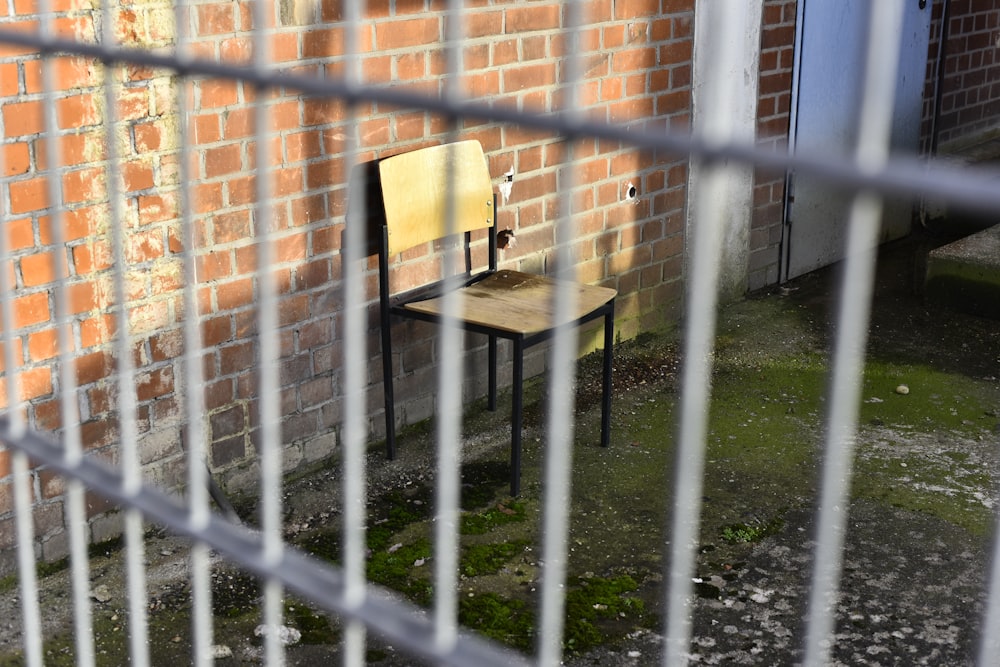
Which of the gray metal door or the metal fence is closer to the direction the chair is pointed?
the metal fence

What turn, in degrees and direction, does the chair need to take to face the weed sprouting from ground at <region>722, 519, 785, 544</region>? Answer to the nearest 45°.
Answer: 0° — it already faces it

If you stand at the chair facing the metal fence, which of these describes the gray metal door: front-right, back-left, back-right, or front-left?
back-left

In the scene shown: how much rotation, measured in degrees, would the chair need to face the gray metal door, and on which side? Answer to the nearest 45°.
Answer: approximately 90° to its left

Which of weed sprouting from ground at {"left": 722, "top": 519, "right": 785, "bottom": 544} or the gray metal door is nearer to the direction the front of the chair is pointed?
the weed sprouting from ground

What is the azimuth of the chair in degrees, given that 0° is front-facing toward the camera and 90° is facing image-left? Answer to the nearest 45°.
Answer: approximately 315°
